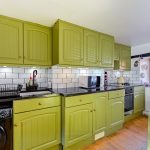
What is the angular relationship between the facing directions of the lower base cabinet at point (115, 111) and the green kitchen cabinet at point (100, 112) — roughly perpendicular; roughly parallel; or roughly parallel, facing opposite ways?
roughly parallel

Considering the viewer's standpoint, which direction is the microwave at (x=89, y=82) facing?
facing the viewer and to the right of the viewer

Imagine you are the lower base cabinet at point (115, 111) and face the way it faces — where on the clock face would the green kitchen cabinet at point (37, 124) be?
The green kitchen cabinet is roughly at 3 o'clock from the lower base cabinet.

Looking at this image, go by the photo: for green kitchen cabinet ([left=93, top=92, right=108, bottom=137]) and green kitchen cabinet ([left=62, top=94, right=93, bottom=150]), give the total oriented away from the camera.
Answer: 0

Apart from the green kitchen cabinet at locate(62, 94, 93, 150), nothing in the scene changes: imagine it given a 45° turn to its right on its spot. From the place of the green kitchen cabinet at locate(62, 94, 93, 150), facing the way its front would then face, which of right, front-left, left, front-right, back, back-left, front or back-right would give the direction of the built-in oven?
back-left

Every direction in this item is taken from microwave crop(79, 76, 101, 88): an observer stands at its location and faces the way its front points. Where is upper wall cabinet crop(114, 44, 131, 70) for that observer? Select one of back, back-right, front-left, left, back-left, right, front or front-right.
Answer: left

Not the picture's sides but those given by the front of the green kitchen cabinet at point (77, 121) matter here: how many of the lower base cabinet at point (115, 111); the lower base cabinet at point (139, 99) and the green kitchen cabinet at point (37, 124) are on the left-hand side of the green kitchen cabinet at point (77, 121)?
2

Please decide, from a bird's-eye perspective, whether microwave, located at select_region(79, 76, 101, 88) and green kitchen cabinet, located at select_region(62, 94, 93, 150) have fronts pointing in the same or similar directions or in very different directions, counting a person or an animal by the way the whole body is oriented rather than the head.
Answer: same or similar directions

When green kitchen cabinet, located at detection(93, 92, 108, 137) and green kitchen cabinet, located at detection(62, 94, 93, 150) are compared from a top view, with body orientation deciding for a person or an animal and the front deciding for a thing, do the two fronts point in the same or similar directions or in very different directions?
same or similar directions

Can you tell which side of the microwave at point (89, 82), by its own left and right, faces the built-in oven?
left
